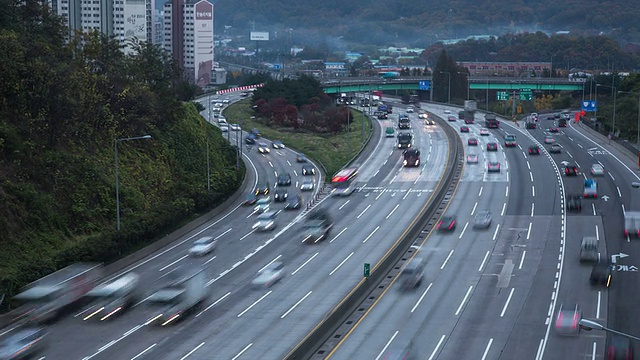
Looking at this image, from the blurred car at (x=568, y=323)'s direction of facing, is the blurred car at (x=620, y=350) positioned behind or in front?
behind

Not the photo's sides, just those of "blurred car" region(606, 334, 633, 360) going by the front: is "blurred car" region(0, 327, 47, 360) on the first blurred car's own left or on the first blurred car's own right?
on the first blurred car's own left

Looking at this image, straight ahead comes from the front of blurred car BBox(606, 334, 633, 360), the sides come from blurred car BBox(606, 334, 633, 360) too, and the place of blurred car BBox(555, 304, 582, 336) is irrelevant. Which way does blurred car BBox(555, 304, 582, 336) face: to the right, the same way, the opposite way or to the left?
the same way

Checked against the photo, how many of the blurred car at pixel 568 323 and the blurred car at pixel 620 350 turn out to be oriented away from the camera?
2

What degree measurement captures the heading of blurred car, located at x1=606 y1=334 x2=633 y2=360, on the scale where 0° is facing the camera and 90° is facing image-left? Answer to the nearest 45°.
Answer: approximately 180°

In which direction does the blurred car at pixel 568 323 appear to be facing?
away from the camera

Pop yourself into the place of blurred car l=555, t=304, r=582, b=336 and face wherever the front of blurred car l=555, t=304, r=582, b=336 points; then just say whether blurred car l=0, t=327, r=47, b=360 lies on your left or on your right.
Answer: on your left
